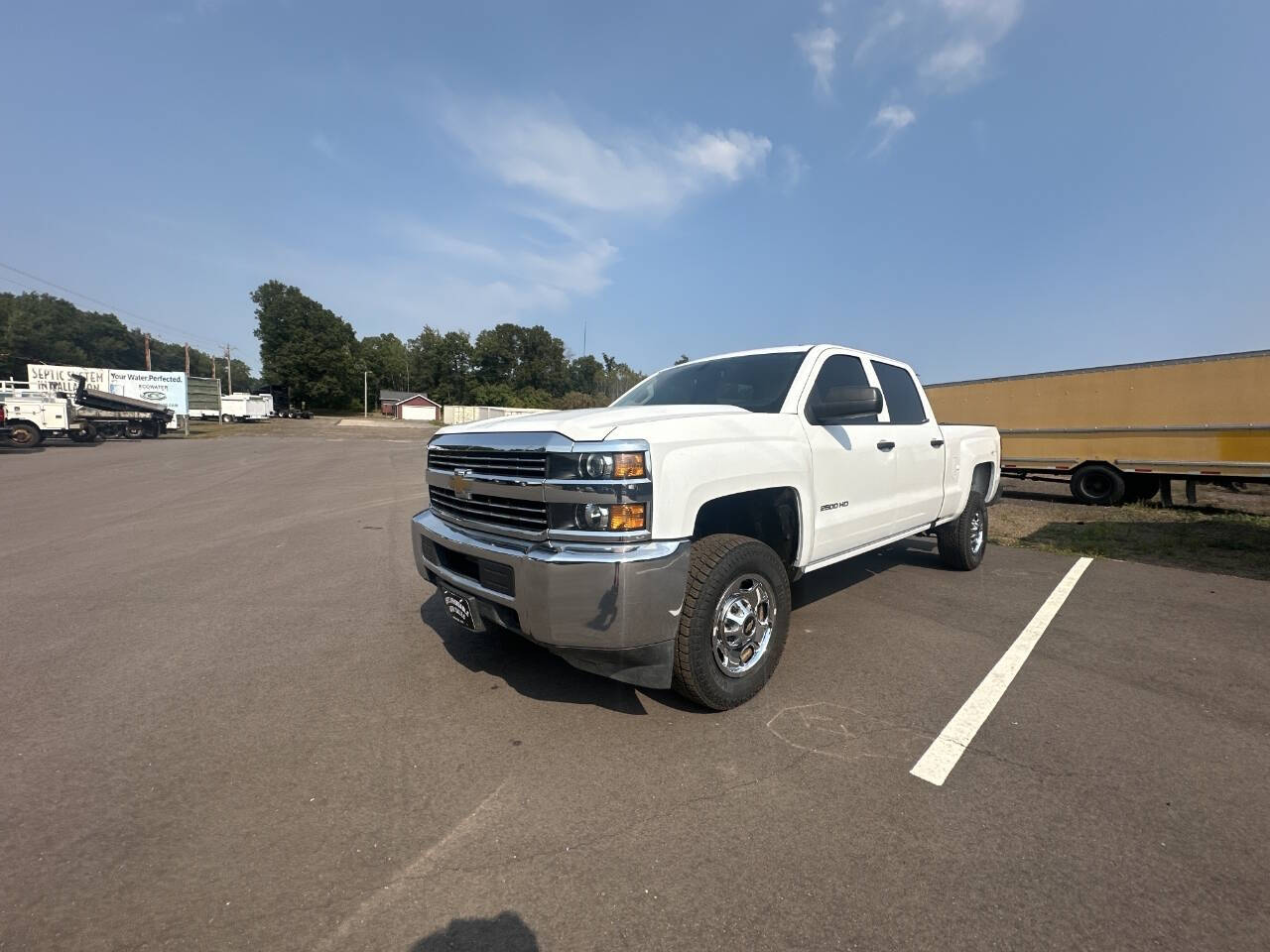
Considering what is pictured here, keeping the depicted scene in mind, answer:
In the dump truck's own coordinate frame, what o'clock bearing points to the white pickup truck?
The white pickup truck is roughly at 9 o'clock from the dump truck.

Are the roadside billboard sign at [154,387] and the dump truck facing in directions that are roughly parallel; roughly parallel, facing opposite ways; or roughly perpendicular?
roughly perpendicular

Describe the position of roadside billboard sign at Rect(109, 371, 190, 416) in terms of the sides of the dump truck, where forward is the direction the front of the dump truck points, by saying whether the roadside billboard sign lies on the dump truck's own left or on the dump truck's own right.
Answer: on the dump truck's own right

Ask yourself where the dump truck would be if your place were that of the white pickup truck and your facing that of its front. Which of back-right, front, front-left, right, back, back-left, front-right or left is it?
right

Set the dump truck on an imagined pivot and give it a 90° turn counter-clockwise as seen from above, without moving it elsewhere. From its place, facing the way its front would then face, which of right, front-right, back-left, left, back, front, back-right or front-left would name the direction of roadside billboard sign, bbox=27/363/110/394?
back

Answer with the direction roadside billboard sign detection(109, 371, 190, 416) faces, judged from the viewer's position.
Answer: facing the viewer

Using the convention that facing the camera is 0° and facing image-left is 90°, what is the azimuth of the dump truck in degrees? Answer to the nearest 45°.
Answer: approximately 90°

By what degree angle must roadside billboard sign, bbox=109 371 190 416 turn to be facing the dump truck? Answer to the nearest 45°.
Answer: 0° — it already faces it

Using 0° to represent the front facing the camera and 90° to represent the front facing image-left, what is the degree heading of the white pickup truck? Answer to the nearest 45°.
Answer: approximately 45°

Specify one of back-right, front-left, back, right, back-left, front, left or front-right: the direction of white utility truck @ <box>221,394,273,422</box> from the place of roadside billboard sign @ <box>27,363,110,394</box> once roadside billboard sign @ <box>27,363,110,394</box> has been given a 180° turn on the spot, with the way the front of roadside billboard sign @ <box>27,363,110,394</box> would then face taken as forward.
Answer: front-right

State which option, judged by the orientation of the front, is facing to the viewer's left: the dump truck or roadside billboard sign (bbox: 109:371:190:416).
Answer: the dump truck

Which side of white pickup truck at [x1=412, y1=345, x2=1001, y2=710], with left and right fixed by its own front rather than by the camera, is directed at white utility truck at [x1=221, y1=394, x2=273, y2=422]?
right

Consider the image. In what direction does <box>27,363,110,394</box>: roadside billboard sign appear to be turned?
toward the camera
